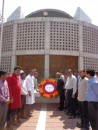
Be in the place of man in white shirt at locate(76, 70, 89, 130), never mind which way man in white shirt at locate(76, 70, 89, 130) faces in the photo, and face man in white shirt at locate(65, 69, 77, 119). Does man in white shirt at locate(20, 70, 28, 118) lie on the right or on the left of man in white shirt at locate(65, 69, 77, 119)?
left

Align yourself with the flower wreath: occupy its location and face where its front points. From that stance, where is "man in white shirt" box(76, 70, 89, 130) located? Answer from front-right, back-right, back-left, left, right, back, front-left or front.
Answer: front

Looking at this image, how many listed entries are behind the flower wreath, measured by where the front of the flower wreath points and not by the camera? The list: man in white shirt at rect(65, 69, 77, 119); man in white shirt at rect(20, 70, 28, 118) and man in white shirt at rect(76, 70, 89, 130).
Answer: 0

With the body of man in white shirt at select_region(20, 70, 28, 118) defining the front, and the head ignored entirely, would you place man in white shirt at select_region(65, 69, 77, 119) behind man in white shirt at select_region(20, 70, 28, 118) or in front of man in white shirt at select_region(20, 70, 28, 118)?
in front

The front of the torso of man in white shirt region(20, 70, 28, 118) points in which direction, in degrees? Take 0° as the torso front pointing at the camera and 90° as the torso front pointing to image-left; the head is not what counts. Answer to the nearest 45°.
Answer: approximately 270°

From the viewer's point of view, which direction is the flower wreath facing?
toward the camera

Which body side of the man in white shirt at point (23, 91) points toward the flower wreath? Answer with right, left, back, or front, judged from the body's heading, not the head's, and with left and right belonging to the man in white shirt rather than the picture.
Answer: left

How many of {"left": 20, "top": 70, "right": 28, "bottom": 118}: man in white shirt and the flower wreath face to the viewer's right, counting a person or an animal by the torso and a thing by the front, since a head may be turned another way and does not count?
1

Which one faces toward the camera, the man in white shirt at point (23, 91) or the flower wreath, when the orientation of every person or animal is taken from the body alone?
the flower wreath

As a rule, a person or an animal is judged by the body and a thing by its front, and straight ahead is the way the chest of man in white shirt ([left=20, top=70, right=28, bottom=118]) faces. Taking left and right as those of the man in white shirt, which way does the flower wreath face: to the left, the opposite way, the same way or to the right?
to the right
